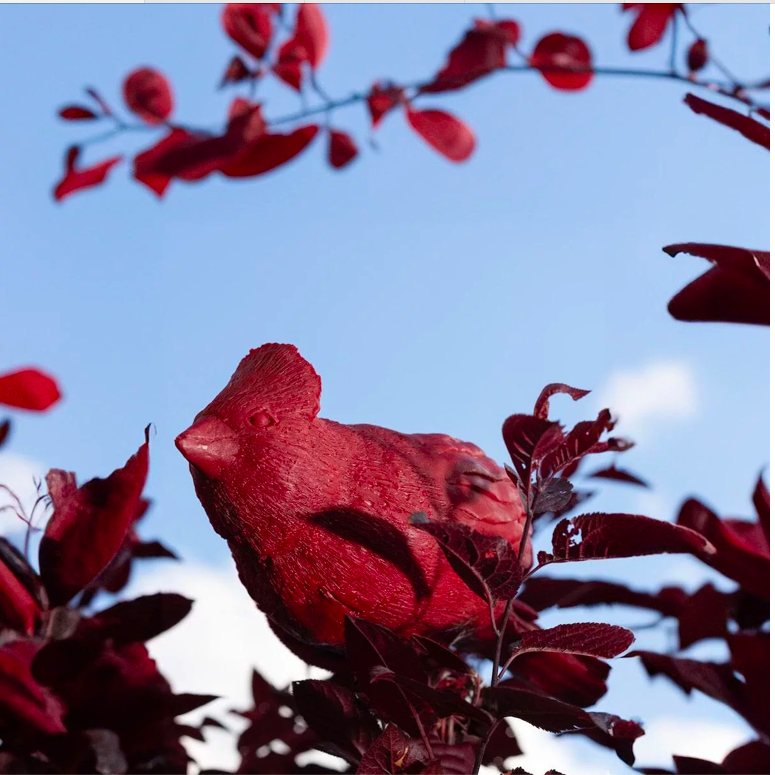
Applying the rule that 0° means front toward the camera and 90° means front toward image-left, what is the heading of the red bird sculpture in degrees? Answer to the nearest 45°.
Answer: approximately 45°
